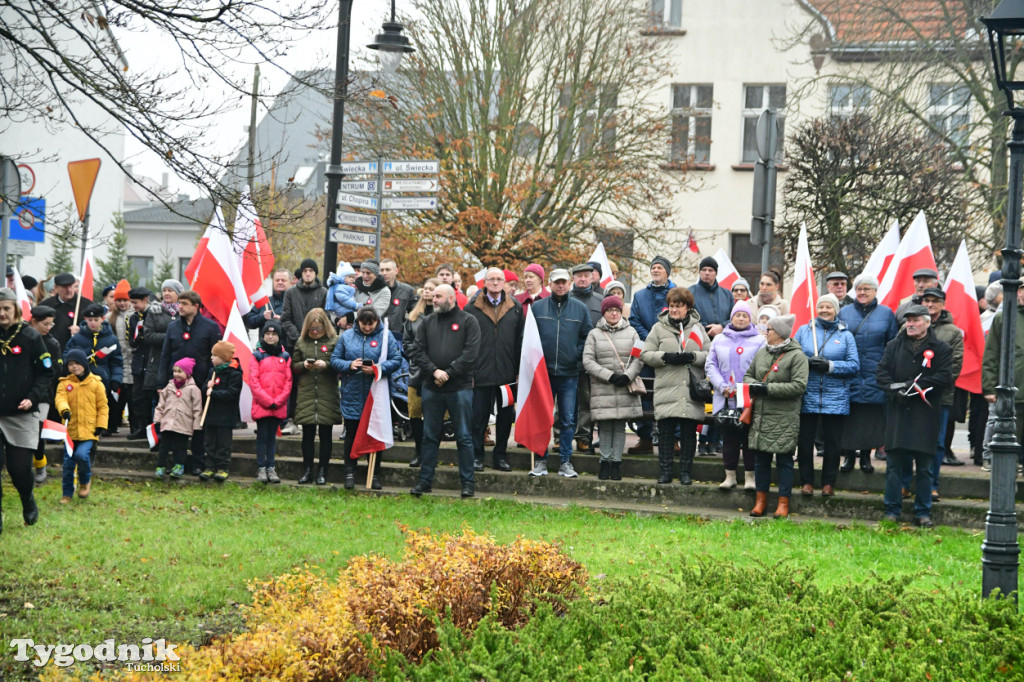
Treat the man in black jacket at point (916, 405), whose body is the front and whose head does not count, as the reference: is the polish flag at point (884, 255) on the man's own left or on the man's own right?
on the man's own right

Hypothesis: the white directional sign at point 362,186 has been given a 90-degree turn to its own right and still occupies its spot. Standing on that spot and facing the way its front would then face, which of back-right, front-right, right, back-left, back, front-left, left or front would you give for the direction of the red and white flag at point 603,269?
back

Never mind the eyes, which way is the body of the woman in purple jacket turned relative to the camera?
toward the camera

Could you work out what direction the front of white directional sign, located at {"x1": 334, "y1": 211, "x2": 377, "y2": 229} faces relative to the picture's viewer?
facing the viewer

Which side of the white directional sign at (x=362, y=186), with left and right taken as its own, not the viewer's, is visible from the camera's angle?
front

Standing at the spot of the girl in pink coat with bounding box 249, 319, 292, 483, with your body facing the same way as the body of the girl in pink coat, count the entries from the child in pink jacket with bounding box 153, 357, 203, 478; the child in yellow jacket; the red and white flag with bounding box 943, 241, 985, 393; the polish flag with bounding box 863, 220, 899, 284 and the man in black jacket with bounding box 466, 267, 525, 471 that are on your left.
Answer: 3

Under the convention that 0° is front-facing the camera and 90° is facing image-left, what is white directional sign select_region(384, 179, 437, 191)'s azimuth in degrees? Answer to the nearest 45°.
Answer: approximately 0°

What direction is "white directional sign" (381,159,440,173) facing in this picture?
toward the camera

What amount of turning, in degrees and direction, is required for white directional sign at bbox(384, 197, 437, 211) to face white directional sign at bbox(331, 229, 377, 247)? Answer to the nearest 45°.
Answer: approximately 90° to its right

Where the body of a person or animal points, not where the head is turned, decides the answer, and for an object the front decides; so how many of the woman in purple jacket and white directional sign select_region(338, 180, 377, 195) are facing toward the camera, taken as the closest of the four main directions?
2

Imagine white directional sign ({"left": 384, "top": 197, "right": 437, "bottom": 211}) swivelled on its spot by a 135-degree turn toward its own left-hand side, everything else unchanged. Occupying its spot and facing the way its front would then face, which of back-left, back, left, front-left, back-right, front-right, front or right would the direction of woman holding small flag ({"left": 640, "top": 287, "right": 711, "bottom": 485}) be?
right

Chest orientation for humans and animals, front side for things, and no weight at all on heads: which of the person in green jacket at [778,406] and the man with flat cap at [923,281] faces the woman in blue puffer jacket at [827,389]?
the man with flat cap

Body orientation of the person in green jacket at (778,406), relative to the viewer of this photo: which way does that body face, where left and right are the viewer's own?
facing the viewer and to the left of the viewer
